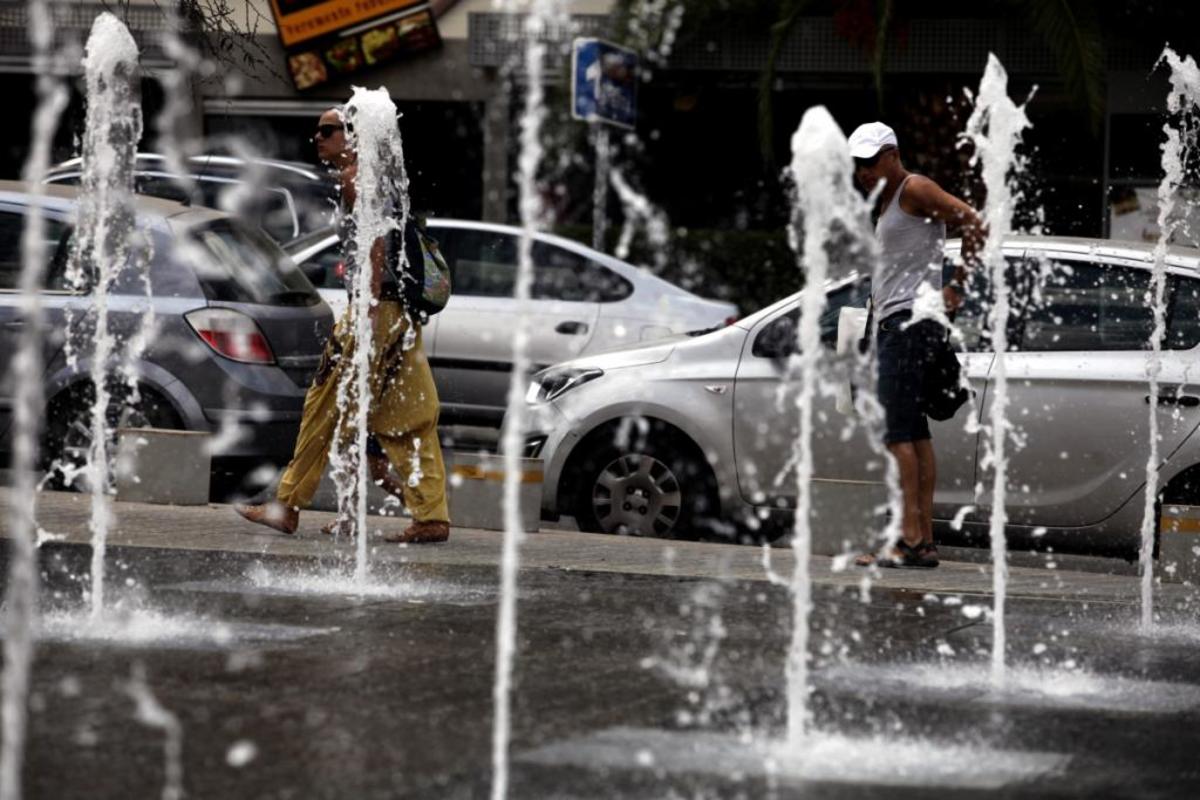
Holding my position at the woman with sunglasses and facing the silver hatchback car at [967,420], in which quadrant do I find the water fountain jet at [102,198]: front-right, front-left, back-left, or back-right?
back-right

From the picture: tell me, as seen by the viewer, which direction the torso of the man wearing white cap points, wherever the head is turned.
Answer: to the viewer's left

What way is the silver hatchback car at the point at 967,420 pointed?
to the viewer's left

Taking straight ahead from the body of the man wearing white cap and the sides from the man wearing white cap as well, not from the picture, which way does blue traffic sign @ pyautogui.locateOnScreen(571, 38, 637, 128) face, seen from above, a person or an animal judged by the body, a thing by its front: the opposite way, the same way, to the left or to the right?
to the left

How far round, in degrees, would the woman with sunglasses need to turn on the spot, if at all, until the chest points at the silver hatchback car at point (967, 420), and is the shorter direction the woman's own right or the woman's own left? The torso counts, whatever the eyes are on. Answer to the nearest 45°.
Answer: approximately 180°

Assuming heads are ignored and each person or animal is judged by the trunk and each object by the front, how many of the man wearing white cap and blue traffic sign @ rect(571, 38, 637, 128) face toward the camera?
1

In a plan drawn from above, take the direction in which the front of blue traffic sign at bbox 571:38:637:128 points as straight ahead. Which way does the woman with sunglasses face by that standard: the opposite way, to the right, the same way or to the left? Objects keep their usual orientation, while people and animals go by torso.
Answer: to the right

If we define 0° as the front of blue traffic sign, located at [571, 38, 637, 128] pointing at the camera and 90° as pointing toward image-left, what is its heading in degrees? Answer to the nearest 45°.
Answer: approximately 0°
